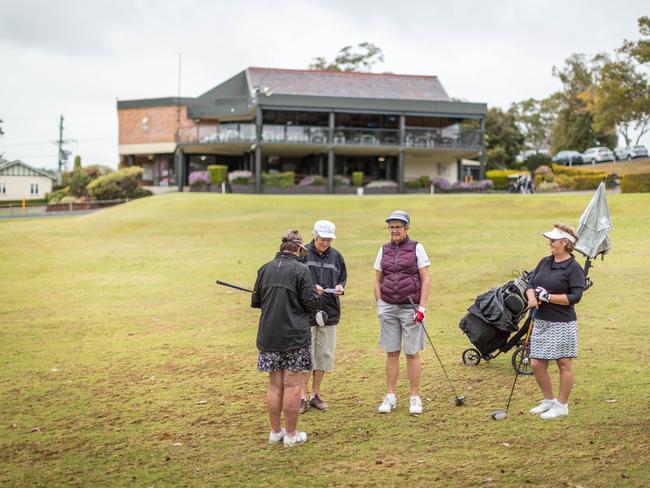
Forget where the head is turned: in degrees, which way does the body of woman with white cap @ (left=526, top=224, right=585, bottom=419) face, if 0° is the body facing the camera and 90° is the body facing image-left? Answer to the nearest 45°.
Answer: approximately 45°

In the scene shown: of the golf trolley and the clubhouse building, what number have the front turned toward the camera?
1

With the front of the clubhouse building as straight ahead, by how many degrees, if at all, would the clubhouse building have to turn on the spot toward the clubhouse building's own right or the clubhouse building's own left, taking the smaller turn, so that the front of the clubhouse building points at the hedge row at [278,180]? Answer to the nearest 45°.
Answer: approximately 45° to the clubhouse building's own right

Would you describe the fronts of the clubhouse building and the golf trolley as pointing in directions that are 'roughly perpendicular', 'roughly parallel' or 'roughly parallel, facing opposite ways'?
roughly perpendicular

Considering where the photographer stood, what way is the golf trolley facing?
facing to the left of the viewer

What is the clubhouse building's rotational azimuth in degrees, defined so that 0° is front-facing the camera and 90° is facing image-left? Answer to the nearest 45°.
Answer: approximately 0°

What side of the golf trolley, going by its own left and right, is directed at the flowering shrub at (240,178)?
right

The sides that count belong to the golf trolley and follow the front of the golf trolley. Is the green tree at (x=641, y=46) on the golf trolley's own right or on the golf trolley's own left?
on the golf trolley's own right

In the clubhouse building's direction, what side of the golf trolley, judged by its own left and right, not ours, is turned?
right

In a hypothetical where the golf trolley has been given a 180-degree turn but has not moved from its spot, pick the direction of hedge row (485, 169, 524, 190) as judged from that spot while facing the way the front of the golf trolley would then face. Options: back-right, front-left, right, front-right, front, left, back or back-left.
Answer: left

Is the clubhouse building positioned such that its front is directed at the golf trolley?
yes

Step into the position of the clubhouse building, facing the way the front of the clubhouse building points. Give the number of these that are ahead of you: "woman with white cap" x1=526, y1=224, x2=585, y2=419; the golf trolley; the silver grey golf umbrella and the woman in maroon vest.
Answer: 4
